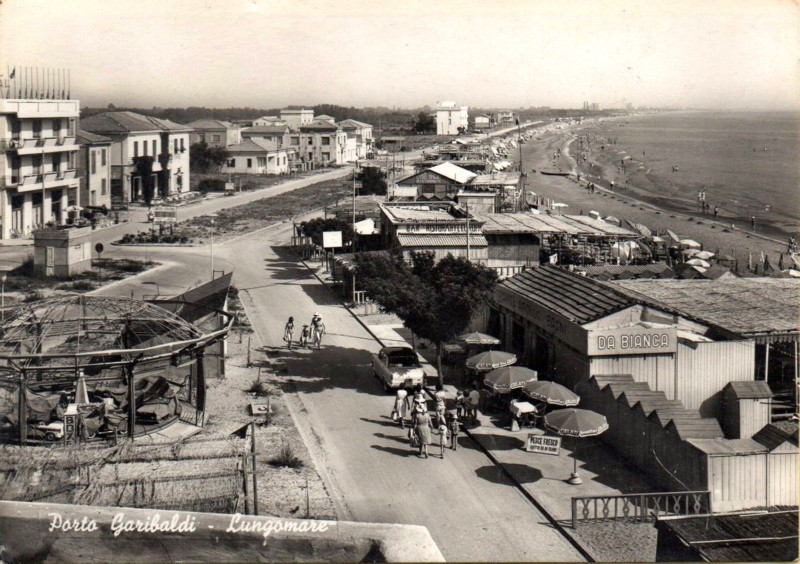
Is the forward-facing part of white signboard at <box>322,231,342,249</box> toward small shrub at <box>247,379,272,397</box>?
yes

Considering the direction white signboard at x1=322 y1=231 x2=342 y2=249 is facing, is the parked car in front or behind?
in front

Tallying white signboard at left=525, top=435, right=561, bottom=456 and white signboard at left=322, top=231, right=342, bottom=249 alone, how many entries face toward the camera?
2

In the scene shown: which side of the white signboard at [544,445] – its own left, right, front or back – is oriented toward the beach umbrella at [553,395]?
back

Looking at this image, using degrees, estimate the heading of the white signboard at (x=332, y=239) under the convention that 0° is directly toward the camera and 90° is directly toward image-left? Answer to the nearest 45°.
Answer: approximately 0°

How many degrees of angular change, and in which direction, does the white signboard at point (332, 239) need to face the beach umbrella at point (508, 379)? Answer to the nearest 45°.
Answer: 0° — it already faces it

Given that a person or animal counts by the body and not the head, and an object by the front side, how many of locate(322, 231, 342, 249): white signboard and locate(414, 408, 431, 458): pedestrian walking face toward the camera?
2
